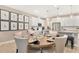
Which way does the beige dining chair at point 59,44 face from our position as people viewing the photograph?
facing away from the viewer and to the left of the viewer

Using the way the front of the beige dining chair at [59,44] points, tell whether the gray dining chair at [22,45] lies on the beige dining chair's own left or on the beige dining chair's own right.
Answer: on the beige dining chair's own left
